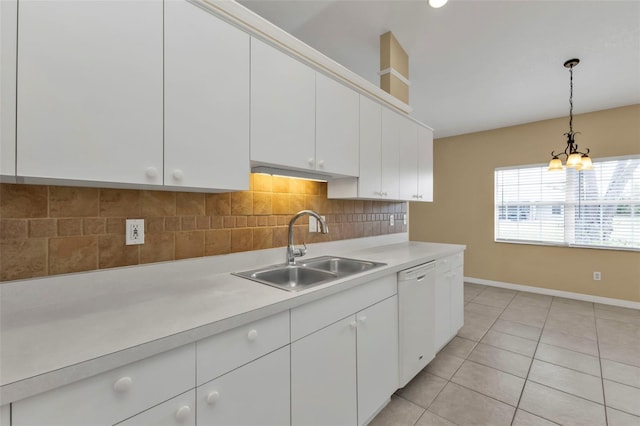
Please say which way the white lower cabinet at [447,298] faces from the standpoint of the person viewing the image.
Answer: facing to the right of the viewer

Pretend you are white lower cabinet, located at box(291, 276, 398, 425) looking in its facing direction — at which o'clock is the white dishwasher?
The white dishwasher is roughly at 9 o'clock from the white lower cabinet.

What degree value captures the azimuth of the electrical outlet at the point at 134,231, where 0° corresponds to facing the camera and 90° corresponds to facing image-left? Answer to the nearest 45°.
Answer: approximately 0°

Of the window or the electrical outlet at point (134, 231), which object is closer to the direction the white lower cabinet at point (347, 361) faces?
the window

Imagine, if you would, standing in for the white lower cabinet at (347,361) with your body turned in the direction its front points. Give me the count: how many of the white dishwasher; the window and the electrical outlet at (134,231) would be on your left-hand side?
2

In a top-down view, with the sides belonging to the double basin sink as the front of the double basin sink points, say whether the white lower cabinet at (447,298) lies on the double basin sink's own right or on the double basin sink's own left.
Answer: on the double basin sink's own left

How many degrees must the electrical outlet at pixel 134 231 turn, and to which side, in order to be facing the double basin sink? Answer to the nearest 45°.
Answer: approximately 90° to its left

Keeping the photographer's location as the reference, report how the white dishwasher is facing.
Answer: facing the viewer and to the right of the viewer

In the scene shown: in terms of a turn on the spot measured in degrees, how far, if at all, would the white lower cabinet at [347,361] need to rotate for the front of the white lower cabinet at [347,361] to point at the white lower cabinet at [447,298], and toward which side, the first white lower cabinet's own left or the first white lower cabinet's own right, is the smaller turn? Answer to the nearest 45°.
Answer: approximately 90° to the first white lower cabinet's own left

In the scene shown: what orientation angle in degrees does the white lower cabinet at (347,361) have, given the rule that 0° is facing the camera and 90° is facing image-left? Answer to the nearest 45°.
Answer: approximately 315°

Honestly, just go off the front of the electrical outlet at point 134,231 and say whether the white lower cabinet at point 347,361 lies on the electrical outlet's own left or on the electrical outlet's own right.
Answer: on the electrical outlet's own left
